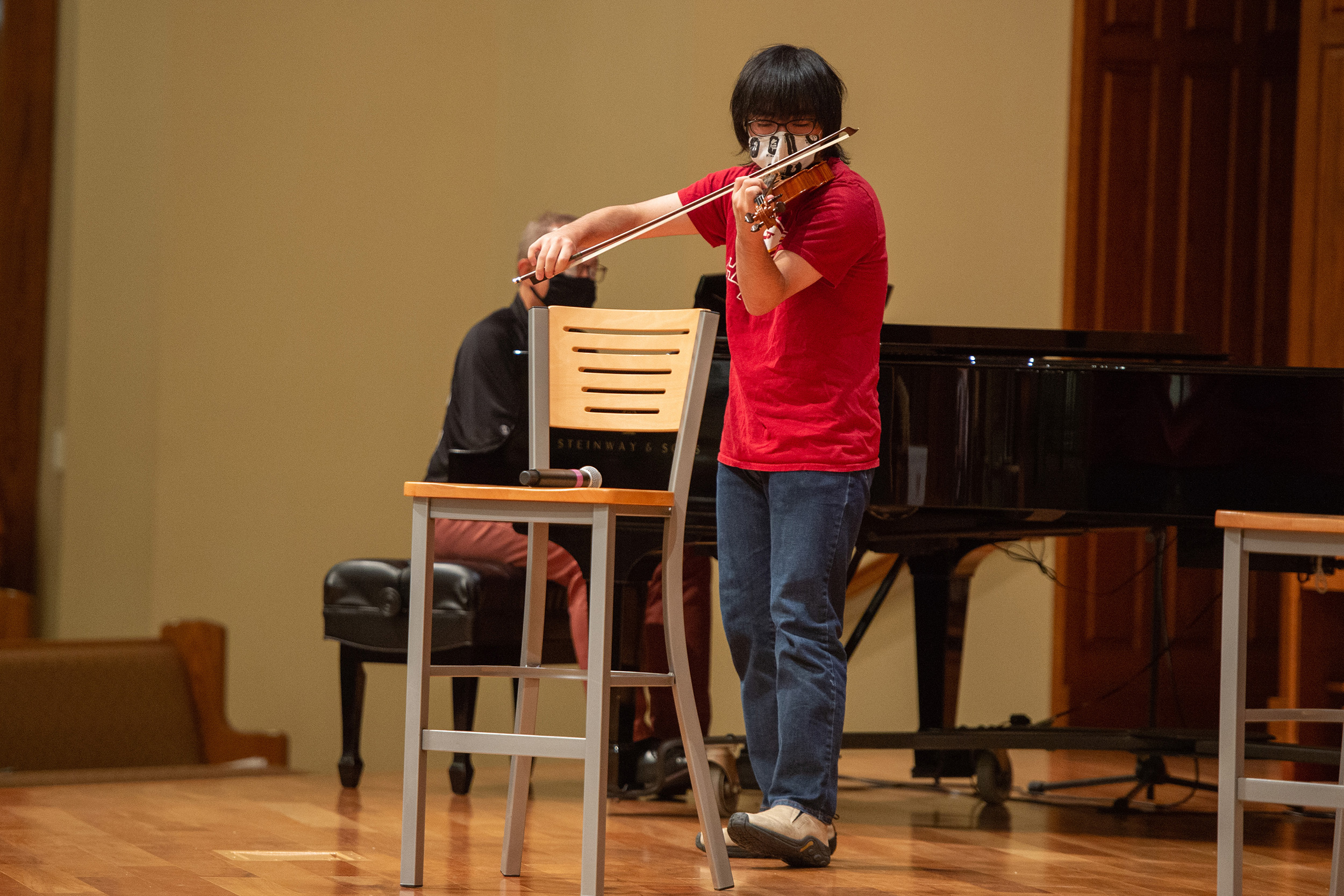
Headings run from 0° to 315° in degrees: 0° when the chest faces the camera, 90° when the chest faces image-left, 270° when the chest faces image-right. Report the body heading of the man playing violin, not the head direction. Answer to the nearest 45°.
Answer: approximately 45°

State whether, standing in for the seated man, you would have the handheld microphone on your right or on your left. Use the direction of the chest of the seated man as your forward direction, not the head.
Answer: on your right

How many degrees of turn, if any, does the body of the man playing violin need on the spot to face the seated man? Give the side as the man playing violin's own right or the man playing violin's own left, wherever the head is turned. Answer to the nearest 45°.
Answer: approximately 90° to the man playing violin's own right

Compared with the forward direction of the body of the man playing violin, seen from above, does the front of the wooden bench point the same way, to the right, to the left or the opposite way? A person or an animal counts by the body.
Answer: to the left

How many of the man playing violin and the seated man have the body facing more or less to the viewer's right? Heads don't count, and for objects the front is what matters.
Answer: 1

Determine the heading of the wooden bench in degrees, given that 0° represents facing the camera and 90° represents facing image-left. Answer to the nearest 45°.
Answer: approximately 315°

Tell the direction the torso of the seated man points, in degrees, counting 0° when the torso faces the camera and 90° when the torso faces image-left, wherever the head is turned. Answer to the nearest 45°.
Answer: approximately 270°

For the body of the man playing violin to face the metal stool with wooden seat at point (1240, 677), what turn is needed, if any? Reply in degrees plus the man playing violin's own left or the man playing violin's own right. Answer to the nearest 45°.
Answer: approximately 90° to the man playing violin's own left

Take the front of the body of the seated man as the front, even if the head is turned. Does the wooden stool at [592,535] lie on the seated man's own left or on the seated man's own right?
on the seated man's own right

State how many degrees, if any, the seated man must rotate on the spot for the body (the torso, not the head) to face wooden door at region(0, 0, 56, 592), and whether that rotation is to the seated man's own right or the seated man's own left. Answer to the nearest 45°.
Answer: approximately 135° to the seated man's own left
